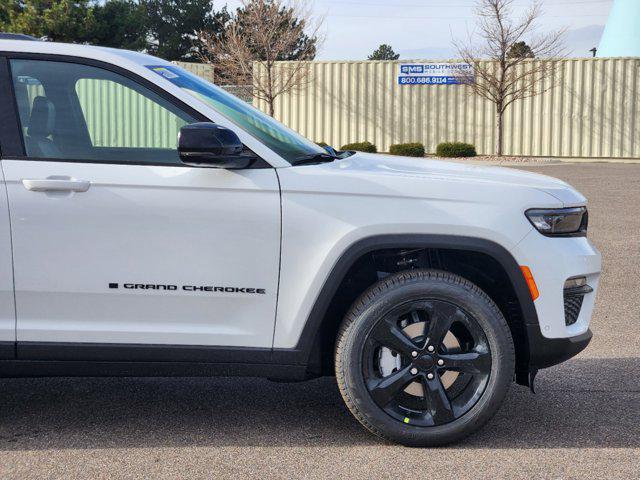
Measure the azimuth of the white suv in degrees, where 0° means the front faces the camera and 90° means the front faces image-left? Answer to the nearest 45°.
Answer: approximately 270°

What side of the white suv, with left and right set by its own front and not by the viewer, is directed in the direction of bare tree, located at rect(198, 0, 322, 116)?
left

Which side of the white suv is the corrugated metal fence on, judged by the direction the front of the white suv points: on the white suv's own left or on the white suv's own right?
on the white suv's own left
